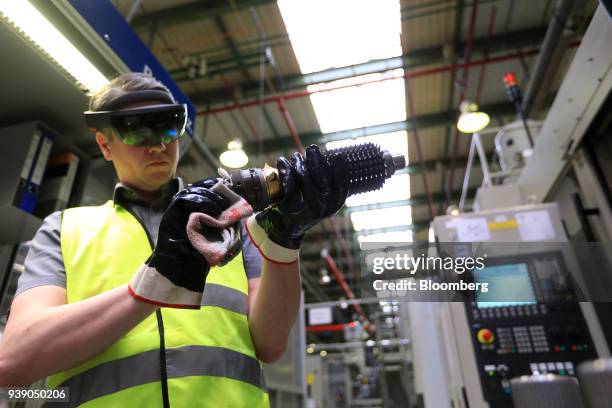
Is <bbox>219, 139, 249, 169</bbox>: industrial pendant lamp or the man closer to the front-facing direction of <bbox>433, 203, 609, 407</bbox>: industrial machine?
the man

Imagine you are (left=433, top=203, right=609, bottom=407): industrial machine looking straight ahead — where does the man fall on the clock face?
The man is roughly at 1 o'clock from the industrial machine.

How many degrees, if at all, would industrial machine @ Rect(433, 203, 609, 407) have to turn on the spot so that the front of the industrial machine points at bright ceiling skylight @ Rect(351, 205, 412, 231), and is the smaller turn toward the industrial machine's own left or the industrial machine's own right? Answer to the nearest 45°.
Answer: approximately 180°

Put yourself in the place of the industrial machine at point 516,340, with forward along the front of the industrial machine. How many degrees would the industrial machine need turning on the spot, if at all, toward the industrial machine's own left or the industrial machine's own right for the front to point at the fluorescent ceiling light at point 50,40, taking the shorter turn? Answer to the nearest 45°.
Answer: approximately 45° to the industrial machine's own right

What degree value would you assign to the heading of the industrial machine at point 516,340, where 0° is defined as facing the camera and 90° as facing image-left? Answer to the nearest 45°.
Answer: approximately 0°

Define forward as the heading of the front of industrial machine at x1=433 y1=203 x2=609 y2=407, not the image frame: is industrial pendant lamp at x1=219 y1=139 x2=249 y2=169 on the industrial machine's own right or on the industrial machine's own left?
on the industrial machine's own right
